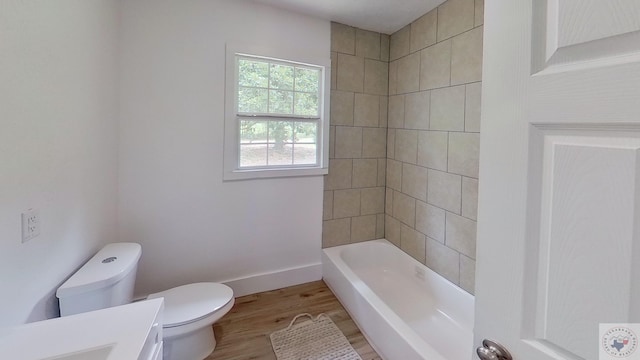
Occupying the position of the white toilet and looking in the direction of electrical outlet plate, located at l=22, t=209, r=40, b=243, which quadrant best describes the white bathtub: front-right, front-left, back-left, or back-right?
back-left

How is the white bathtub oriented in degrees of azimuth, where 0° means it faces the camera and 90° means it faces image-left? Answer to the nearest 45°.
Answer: approximately 45°

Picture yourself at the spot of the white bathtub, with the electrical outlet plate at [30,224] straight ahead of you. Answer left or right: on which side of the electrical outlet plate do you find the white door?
left

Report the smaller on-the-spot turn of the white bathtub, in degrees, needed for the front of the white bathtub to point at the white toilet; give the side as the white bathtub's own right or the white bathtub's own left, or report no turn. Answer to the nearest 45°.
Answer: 0° — it already faces it

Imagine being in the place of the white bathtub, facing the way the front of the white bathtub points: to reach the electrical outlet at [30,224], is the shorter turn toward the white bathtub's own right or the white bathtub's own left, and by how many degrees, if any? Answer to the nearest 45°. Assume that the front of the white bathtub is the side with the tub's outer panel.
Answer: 0° — it already faces it

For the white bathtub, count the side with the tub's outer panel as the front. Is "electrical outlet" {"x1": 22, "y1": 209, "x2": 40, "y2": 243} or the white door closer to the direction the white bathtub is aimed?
the electrical outlet

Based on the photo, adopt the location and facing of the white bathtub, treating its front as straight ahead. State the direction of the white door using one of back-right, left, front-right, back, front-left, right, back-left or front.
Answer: front-left
